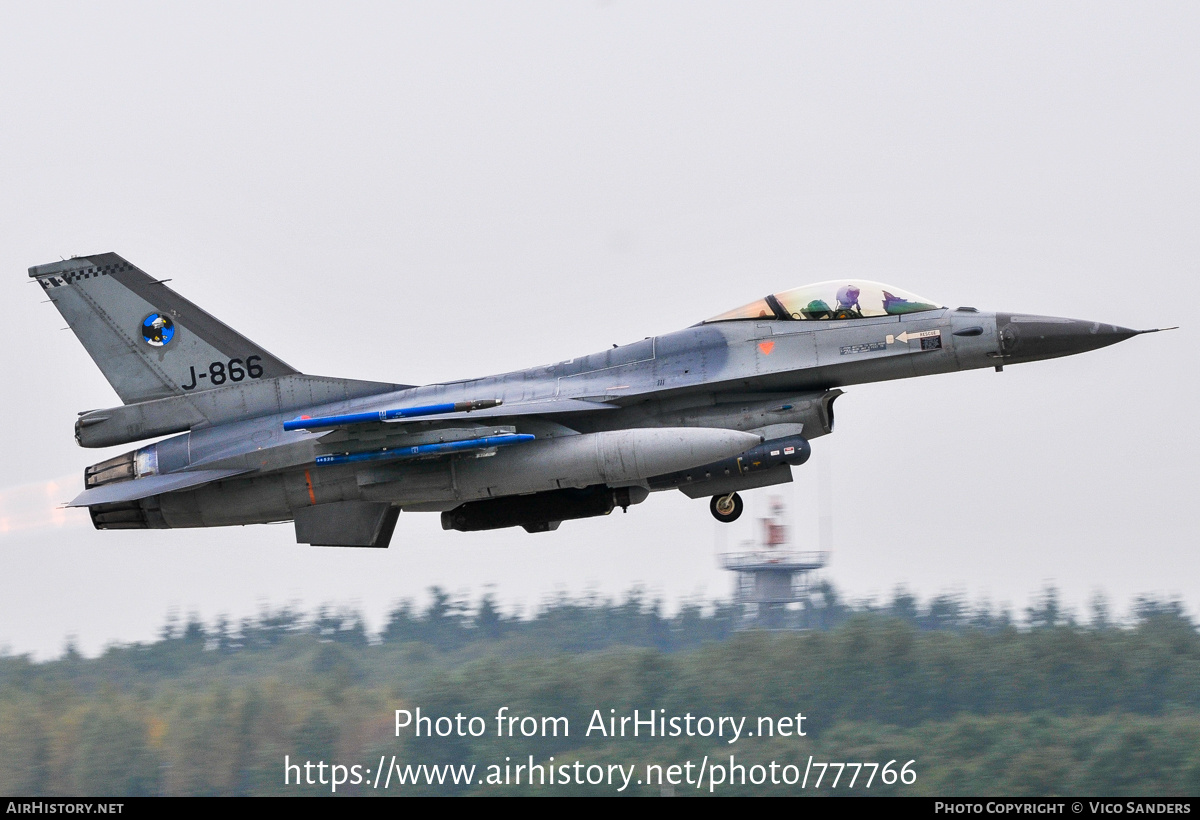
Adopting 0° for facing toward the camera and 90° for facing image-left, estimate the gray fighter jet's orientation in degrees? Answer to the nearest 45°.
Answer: approximately 270°
